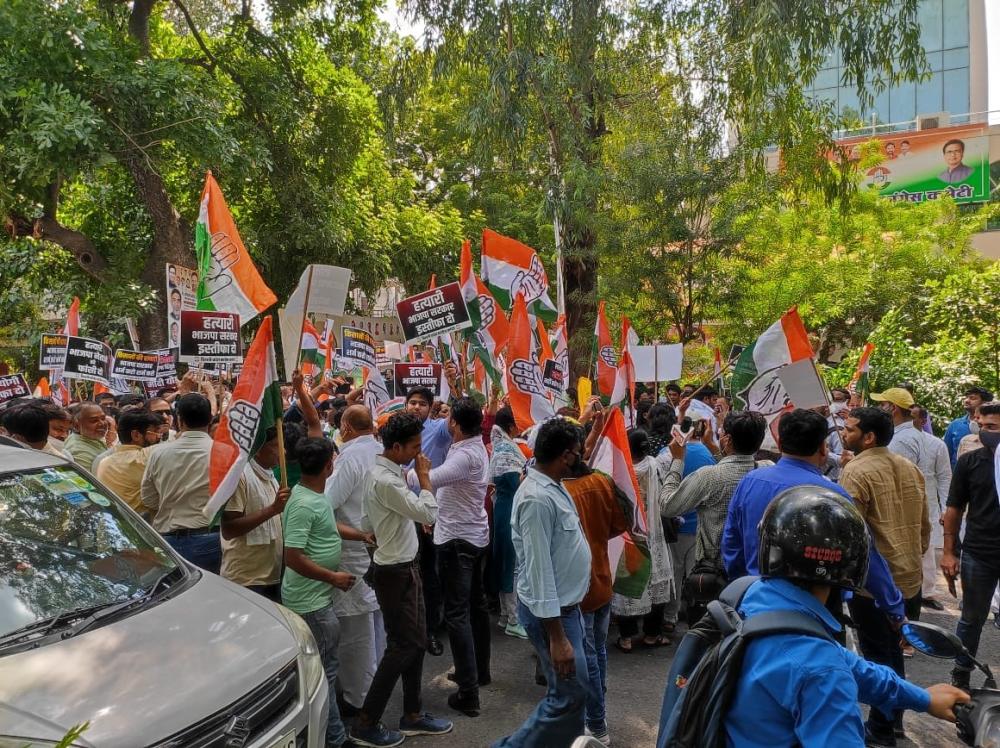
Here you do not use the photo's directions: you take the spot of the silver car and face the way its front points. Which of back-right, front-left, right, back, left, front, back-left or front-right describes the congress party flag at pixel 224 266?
back-left

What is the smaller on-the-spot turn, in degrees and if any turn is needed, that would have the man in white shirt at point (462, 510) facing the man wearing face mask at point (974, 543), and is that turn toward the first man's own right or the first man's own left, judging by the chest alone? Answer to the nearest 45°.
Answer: approximately 135° to the first man's own right

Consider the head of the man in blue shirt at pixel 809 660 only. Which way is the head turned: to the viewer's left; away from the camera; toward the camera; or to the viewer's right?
away from the camera

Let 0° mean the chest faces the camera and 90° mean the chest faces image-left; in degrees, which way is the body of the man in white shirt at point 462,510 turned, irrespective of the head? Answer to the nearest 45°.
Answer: approximately 135°

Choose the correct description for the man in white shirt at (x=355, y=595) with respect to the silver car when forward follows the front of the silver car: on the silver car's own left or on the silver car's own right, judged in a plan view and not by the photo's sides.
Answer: on the silver car's own left
